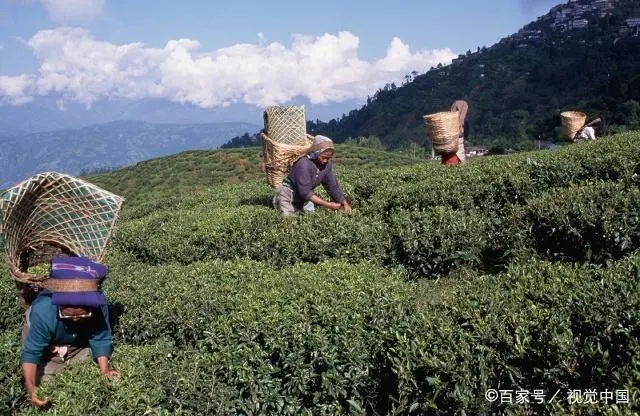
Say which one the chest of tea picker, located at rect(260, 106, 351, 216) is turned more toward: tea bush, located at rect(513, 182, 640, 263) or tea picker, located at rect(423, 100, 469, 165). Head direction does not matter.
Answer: the tea bush

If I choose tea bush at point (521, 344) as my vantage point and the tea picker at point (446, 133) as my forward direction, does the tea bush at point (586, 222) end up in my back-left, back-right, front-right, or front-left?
front-right

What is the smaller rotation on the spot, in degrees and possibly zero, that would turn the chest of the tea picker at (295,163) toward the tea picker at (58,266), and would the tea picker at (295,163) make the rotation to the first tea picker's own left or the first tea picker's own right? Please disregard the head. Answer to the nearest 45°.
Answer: approximately 90° to the first tea picker's own right

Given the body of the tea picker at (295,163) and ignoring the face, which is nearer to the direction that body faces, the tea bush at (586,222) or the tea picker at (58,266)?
the tea bush

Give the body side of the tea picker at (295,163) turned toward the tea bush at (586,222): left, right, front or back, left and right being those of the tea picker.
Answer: front

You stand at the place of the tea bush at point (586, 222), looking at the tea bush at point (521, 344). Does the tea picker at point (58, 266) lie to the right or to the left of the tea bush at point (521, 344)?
right

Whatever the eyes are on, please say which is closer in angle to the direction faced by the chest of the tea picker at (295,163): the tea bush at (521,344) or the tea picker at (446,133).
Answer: the tea bush

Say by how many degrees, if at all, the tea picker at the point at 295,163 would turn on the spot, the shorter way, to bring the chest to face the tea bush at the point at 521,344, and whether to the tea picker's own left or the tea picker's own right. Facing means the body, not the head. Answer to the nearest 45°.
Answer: approximately 45° to the tea picker's own right

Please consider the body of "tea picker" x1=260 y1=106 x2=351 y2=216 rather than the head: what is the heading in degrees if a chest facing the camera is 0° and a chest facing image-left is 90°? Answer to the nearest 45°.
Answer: approximately 315°

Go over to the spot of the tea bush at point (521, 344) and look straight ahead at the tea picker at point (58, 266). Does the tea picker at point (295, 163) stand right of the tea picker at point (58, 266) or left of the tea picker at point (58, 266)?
right

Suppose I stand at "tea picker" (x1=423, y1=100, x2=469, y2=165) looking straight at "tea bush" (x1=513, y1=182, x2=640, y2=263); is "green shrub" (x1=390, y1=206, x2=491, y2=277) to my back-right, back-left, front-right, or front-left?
front-right

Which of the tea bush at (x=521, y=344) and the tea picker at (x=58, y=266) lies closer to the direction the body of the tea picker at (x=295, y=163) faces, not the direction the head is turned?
the tea bush

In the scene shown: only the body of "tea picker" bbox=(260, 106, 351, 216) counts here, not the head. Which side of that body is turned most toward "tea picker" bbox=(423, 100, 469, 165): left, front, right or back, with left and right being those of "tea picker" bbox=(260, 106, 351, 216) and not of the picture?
left

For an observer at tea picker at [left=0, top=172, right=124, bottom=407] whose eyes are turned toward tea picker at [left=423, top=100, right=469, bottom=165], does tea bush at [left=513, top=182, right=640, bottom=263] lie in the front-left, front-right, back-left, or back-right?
front-right

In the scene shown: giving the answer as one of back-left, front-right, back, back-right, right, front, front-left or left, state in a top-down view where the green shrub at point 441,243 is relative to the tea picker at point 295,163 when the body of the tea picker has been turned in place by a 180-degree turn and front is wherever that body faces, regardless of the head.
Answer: back
